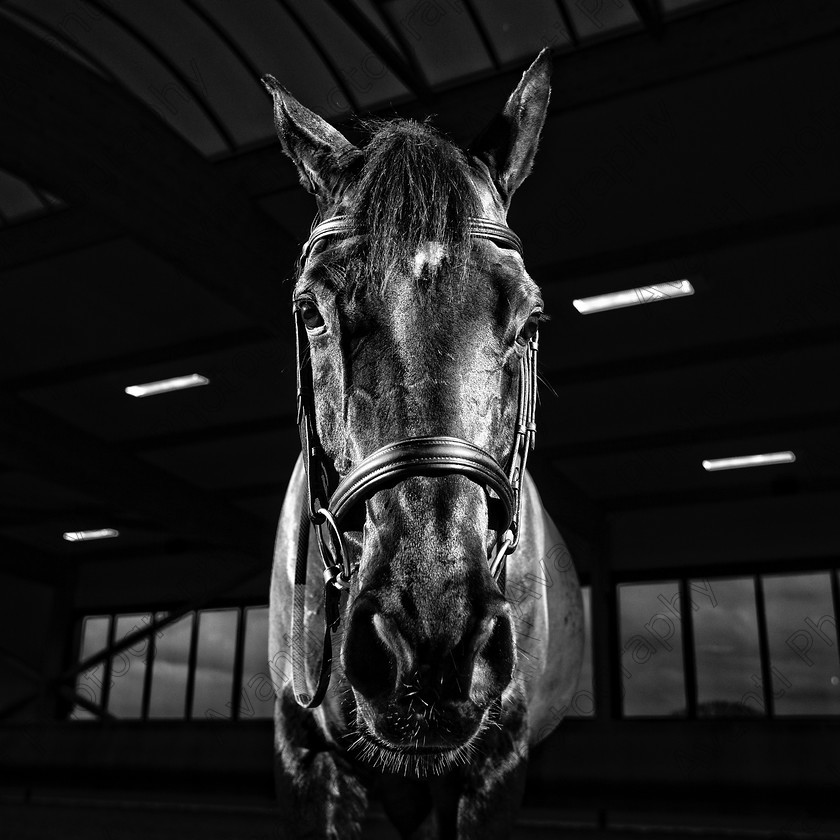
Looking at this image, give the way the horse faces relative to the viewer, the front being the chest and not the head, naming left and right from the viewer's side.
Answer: facing the viewer

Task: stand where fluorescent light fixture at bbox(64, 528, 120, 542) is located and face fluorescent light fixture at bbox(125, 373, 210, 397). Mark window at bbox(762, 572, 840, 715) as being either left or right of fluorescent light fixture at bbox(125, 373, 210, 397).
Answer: left

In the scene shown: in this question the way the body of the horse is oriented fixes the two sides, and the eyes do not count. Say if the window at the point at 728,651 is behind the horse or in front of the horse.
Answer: behind

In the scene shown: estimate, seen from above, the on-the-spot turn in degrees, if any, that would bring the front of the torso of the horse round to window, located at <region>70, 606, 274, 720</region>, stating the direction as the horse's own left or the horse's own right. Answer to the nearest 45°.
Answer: approximately 180°

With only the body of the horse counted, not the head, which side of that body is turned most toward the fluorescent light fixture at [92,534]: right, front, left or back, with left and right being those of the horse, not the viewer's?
back

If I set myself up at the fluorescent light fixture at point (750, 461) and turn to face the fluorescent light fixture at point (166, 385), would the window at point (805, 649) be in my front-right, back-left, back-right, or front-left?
back-right

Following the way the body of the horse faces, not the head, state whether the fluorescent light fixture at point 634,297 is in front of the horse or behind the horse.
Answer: behind

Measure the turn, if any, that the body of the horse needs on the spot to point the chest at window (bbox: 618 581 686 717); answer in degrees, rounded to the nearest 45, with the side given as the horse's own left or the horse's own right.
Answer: approximately 180°
